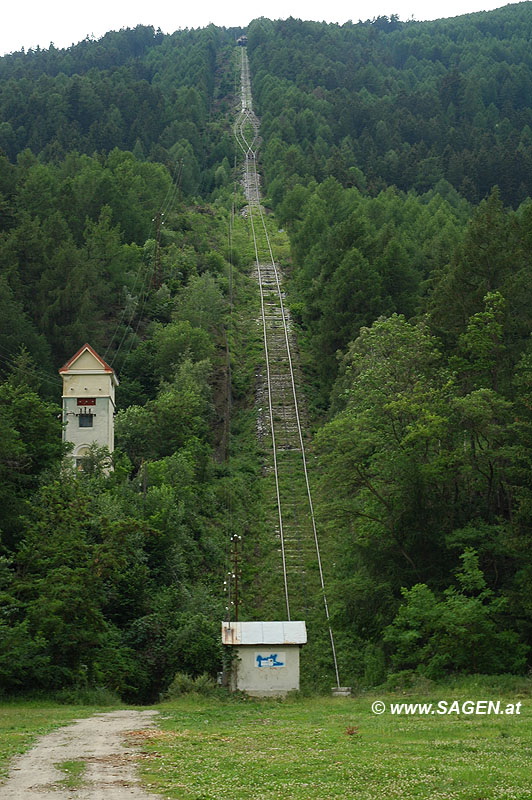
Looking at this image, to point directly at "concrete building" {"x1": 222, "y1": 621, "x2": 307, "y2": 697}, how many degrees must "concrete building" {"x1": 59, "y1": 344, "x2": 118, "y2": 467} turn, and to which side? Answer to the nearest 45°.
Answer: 0° — it already faces it

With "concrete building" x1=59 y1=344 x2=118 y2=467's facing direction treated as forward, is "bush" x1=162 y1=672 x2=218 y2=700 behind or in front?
in front

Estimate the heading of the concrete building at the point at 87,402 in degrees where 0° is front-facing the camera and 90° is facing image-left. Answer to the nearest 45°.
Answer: approximately 0°
